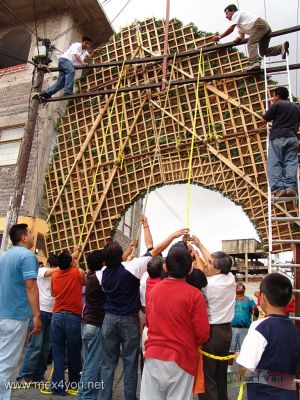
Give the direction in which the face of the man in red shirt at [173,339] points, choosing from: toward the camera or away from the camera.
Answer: away from the camera

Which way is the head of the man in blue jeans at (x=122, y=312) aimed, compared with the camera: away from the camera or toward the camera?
away from the camera

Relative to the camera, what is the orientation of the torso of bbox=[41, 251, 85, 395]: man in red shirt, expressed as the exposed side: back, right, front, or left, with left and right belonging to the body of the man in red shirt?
back

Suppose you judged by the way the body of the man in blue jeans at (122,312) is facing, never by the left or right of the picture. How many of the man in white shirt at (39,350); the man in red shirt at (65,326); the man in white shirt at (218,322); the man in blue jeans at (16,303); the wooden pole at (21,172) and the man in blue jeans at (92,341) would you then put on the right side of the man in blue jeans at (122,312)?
1

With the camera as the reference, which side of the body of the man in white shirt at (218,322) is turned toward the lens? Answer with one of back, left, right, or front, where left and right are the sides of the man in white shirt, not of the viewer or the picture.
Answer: left

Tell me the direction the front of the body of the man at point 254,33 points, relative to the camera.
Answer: to the viewer's left

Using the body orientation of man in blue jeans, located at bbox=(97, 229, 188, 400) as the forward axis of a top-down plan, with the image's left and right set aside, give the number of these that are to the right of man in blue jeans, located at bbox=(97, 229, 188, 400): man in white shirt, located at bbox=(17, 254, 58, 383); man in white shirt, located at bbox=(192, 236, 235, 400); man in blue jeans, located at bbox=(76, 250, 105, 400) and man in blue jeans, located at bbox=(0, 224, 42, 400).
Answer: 1

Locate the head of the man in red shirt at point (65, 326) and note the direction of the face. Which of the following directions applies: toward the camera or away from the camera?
away from the camera

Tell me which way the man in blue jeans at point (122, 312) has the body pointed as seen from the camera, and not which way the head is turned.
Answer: away from the camera

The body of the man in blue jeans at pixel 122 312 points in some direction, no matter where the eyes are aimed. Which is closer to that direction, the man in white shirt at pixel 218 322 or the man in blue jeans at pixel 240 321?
the man in blue jeans

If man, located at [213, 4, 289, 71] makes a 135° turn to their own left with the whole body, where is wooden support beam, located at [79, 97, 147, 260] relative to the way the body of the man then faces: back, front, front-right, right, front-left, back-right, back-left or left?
back-right
